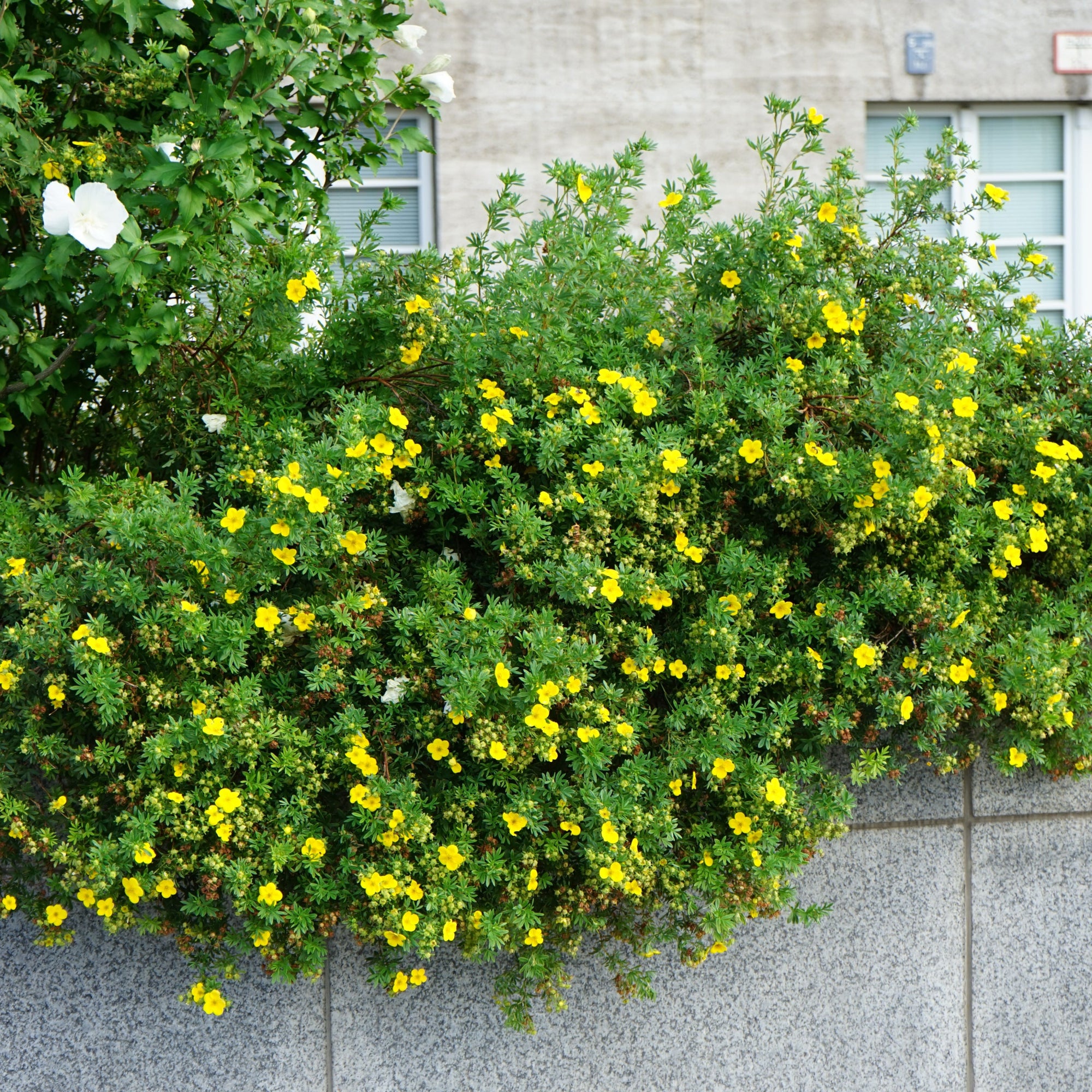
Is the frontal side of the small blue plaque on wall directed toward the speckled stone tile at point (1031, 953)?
yes

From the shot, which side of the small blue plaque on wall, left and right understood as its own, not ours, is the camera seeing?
front

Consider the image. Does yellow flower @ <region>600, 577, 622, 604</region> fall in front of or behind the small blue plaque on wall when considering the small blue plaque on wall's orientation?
in front

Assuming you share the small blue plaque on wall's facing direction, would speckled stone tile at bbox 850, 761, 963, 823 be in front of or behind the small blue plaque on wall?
in front

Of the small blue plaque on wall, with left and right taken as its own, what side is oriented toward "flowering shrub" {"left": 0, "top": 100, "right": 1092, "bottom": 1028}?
front

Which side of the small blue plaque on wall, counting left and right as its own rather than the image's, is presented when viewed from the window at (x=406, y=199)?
right

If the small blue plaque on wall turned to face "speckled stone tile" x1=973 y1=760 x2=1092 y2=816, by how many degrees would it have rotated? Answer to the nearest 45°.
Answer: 0° — it already faces it

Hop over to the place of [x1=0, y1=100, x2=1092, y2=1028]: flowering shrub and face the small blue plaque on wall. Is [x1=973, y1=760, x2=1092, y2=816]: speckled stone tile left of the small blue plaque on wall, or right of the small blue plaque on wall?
right

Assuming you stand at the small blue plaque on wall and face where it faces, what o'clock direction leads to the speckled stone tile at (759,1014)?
The speckled stone tile is roughly at 12 o'clock from the small blue plaque on wall.

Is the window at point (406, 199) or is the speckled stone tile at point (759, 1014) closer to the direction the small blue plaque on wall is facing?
the speckled stone tile
